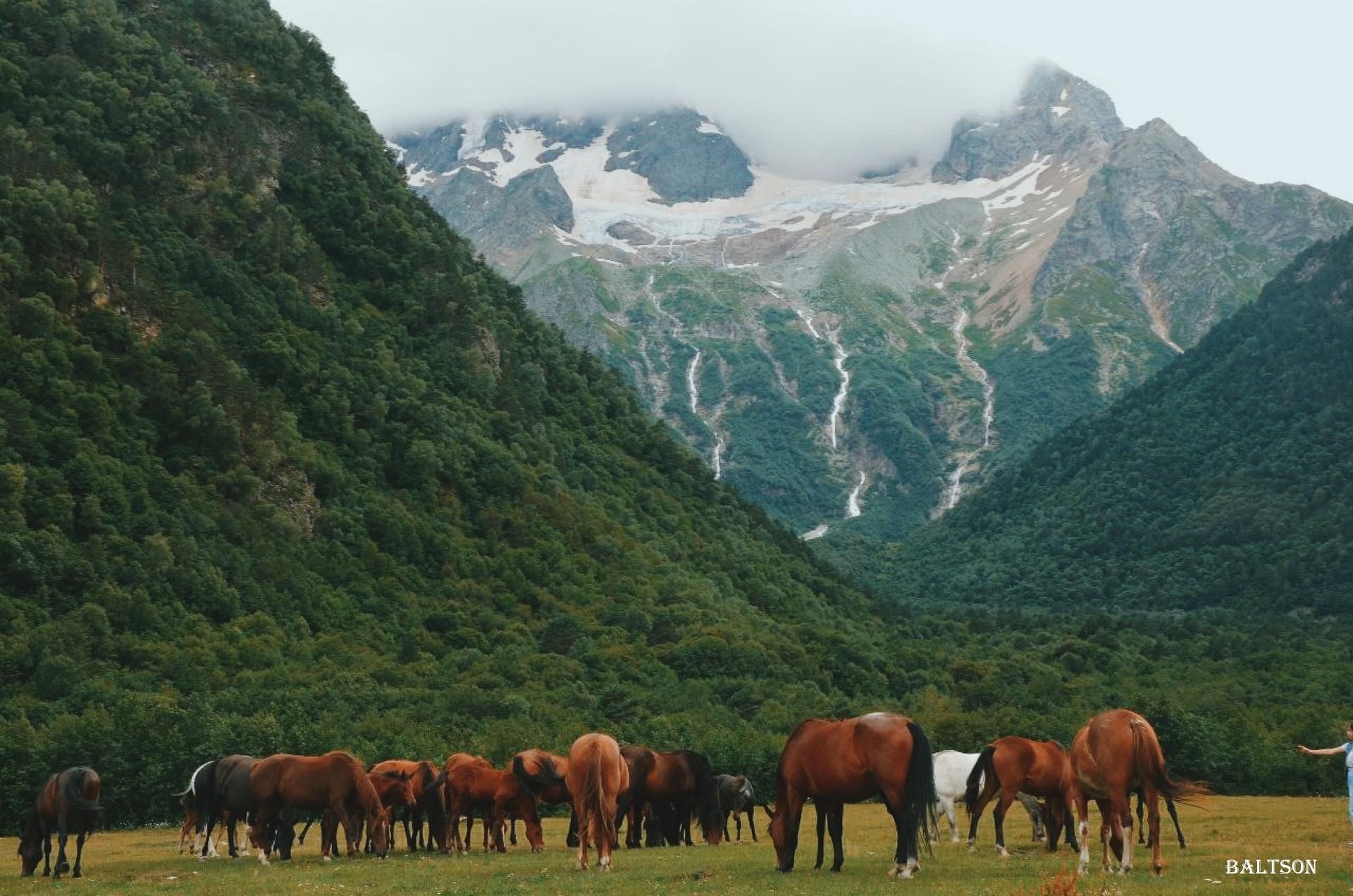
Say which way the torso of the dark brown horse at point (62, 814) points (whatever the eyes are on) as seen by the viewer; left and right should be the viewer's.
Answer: facing away from the viewer and to the left of the viewer

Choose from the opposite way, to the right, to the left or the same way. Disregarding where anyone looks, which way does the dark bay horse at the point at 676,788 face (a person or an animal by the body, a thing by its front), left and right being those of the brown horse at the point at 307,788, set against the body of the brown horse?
the same way

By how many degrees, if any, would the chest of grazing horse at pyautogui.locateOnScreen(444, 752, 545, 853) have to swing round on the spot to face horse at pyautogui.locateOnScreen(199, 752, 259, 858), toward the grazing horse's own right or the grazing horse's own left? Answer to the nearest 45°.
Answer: approximately 180°

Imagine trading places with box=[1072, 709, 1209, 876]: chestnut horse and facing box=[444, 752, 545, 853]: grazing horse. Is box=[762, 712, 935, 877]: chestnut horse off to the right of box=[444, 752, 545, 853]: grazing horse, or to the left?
left

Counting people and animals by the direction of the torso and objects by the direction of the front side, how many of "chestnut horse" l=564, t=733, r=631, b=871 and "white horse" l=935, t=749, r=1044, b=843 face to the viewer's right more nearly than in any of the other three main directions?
1

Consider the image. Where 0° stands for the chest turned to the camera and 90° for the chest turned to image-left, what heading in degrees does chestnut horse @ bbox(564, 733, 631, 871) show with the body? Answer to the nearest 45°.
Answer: approximately 180°

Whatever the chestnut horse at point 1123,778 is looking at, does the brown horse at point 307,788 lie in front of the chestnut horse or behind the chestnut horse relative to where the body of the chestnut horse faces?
in front

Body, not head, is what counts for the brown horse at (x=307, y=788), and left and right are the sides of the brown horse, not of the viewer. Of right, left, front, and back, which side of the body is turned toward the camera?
right

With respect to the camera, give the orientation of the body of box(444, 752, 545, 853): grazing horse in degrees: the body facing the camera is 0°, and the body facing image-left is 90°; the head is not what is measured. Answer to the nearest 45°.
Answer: approximately 270°

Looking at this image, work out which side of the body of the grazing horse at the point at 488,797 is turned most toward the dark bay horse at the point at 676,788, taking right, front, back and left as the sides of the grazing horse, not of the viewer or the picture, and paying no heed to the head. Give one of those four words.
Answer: front

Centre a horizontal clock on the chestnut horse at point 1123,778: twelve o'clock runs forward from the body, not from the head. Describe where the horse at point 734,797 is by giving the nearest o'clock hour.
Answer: The horse is roughly at 12 o'clock from the chestnut horse.

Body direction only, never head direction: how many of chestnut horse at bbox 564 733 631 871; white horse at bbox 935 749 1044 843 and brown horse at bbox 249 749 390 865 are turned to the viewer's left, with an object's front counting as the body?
0

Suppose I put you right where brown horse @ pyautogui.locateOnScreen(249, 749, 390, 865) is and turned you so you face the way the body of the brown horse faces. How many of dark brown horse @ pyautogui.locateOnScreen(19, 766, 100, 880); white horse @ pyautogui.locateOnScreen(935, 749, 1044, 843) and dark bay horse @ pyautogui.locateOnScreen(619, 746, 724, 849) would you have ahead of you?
2

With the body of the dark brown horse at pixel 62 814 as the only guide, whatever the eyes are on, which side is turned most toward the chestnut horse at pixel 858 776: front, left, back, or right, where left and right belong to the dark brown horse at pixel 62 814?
back

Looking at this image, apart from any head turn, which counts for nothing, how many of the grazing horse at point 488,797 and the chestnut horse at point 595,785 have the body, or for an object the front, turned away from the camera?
1
